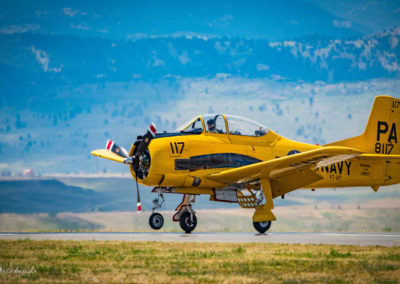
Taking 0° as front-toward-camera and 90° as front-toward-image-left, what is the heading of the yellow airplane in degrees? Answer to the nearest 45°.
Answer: approximately 45°
